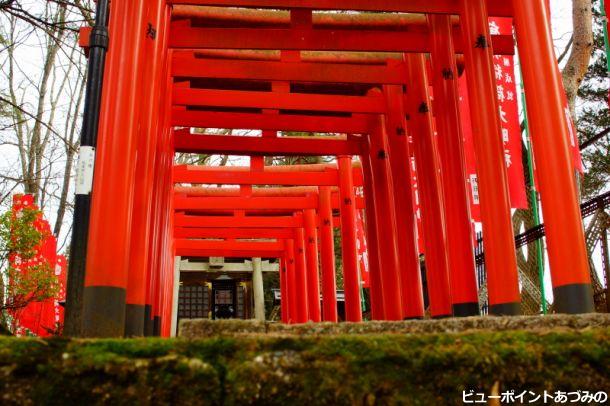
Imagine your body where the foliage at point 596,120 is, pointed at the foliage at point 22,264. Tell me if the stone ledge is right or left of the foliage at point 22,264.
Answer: left

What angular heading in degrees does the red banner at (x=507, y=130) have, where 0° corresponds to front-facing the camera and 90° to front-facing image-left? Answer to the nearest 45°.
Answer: approximately 0°

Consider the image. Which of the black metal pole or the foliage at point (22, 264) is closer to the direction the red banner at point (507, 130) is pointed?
the black metal pole

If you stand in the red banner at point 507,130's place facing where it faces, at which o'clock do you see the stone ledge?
The stone ledge is roughly at 12 o'clock from the red banner.

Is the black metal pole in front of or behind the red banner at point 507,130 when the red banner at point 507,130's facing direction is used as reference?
in front

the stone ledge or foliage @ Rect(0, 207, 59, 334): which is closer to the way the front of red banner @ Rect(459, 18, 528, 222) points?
the stone ledge

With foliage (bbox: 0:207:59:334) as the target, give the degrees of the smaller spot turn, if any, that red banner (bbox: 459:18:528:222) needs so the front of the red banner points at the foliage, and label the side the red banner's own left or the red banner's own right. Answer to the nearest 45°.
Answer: approximately 90° to the red banner's own right

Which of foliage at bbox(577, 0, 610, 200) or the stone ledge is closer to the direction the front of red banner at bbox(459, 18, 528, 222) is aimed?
the stone ledge

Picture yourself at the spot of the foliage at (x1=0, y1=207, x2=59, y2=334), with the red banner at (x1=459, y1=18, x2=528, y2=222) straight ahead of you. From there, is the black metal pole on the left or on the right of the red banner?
right
